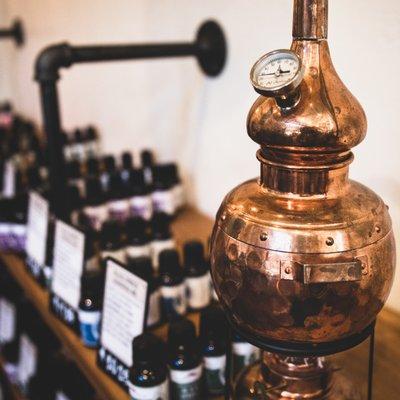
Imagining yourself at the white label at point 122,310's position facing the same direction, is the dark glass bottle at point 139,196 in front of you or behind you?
behind

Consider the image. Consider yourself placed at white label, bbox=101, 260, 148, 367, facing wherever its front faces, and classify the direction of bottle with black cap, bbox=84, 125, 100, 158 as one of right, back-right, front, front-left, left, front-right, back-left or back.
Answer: back-right
